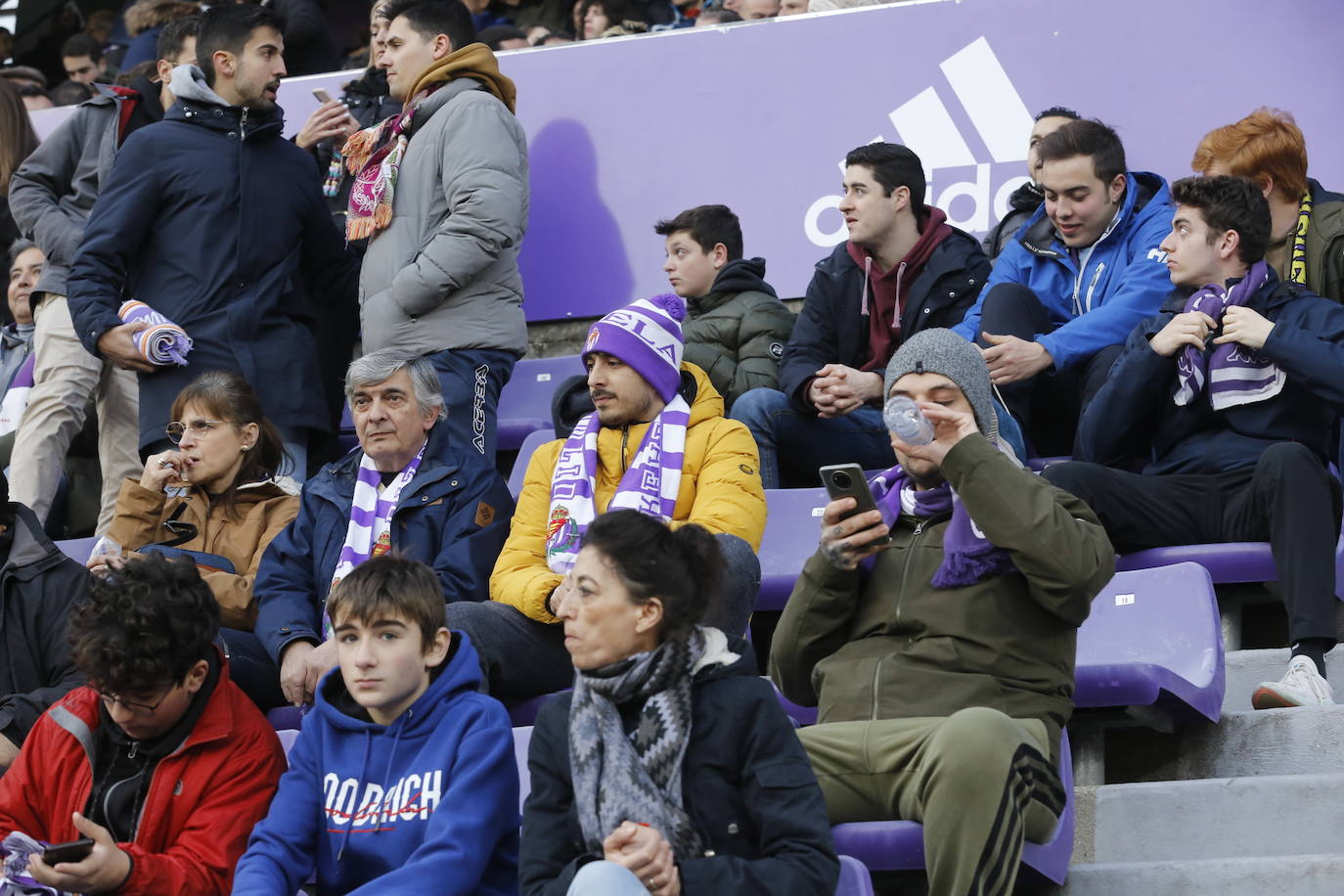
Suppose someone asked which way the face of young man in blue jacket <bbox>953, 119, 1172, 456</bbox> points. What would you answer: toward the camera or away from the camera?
toward the camera

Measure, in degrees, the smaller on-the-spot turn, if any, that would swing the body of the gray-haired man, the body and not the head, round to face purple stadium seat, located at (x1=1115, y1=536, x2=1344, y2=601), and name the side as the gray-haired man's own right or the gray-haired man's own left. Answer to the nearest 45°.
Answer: approximately 135° to the gray-haired man's own left

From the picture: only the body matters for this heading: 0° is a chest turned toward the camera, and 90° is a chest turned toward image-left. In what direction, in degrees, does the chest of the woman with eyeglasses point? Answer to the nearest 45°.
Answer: approximately 45°

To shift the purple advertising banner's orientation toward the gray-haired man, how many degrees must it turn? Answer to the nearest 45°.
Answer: approximately 45° to its right

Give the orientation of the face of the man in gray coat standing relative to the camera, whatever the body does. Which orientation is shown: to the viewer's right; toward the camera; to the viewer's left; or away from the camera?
to the viewer's left

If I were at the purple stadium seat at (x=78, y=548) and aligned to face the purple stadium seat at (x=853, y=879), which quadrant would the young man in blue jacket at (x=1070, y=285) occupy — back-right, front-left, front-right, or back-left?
front-left

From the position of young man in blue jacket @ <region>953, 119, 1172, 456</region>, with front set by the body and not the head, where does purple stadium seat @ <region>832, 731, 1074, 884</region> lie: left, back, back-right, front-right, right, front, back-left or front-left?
front-left

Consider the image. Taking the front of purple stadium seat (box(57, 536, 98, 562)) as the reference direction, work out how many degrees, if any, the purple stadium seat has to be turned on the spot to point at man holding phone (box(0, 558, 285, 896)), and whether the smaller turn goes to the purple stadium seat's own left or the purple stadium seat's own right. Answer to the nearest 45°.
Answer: approximately 45° to the purple stadium seat's own left

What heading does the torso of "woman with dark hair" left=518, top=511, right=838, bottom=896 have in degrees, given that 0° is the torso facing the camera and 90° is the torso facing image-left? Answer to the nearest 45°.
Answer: approximately 45°

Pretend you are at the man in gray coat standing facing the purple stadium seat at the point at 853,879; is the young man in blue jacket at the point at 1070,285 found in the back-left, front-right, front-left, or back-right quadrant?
front-left

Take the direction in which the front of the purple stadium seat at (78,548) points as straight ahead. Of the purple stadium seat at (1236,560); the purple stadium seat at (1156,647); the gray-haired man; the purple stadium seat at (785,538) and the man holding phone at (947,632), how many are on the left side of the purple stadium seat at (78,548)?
5

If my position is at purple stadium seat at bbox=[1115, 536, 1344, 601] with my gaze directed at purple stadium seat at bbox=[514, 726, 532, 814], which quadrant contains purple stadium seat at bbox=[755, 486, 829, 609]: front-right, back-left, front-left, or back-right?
front-right

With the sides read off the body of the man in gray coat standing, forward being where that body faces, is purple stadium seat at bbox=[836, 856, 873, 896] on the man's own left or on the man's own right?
on the man's own left

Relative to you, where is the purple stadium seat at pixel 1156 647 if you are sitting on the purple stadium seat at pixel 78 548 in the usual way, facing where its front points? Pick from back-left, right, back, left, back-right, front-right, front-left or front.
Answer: left
